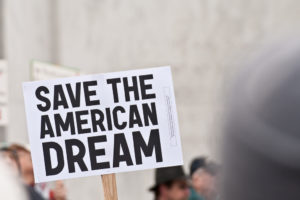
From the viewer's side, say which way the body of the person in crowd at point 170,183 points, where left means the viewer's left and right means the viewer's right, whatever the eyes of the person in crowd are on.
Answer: facing the viewer and to the right of the viewer

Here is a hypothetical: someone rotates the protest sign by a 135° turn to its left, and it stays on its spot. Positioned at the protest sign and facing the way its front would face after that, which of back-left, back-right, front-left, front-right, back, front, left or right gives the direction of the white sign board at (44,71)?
front-left

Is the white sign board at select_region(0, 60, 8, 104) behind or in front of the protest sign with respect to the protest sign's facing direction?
behind

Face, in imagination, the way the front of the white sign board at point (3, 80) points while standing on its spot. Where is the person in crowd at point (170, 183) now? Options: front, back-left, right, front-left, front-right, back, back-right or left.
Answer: front-left

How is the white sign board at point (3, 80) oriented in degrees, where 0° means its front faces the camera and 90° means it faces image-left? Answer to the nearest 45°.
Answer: approximately 0°

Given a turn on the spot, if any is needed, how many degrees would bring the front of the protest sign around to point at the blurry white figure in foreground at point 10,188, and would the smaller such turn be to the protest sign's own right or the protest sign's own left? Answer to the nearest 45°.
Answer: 0° — it already faces them

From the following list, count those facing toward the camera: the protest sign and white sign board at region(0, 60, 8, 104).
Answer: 2

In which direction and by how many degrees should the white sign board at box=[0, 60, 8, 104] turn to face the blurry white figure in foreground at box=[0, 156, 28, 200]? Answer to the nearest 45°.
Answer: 0° — it already faces them

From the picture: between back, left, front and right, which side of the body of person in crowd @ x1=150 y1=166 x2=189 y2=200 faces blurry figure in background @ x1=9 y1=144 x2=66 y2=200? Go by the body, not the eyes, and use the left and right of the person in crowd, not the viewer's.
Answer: right
